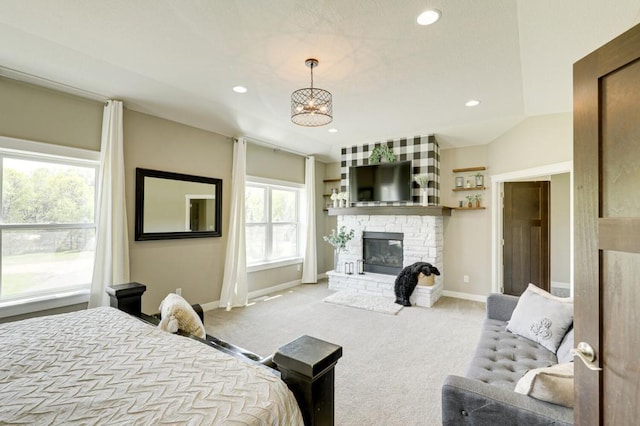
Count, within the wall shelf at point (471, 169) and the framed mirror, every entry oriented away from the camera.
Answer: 0

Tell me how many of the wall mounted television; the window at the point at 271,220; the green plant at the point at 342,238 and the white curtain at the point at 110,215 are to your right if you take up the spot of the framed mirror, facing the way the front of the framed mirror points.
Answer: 1

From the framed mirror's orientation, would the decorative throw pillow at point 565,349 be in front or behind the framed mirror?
in front

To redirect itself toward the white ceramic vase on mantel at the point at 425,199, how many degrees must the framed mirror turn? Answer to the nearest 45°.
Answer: approximately 45° to its left

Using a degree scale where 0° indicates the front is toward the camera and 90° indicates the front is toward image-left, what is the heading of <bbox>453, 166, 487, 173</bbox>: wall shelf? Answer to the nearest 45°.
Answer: approximately 0°

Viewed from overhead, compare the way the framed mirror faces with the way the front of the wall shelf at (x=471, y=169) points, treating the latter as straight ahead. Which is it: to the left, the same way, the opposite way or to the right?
to the left

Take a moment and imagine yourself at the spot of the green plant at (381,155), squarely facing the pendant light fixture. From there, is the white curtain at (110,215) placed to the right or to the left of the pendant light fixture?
right

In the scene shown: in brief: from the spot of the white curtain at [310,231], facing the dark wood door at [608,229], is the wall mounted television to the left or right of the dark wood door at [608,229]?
left

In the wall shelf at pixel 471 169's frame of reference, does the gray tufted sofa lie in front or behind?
in front

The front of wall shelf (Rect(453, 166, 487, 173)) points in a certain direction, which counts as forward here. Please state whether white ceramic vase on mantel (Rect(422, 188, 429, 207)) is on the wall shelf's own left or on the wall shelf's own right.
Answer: on the wall shelf's own right

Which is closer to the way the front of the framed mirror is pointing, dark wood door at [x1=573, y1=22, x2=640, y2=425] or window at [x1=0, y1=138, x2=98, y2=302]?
the dark wood door

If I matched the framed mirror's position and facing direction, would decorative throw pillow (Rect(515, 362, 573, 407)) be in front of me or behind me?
in front

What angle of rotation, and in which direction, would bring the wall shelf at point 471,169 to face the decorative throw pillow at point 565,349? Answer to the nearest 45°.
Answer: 0° — it already faces it

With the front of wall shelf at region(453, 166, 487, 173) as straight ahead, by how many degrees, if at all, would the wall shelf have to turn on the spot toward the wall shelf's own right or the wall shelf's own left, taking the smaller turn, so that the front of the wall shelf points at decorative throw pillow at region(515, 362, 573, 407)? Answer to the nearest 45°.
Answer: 0° — it already faces it

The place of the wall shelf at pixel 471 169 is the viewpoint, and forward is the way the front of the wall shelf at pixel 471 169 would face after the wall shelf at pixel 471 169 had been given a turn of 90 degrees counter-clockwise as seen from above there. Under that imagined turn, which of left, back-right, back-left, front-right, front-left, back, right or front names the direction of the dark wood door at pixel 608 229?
right
